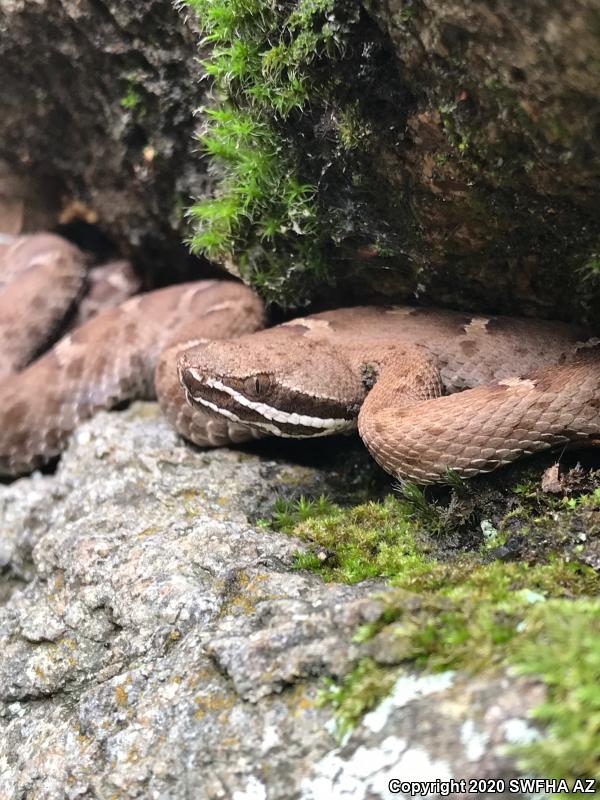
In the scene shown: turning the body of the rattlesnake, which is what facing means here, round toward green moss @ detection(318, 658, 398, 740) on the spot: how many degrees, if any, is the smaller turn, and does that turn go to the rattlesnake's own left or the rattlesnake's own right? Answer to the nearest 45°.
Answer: approximately 90° to the rattlesnake's own left

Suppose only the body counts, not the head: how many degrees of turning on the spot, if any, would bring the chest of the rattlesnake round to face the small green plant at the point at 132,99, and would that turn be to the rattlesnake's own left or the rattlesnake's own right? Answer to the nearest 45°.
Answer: approximately 45° to the rattlesnake's own right

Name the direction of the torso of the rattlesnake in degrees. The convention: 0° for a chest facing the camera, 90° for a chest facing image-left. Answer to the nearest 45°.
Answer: approximately 90°

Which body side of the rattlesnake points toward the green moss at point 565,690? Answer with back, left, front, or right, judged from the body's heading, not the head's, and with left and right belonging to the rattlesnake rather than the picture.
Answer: left

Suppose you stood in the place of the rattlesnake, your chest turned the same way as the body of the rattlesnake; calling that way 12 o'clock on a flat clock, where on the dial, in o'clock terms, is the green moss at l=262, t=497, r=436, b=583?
The green moss is roughly at 9 o'clock from the rattlesnake.
